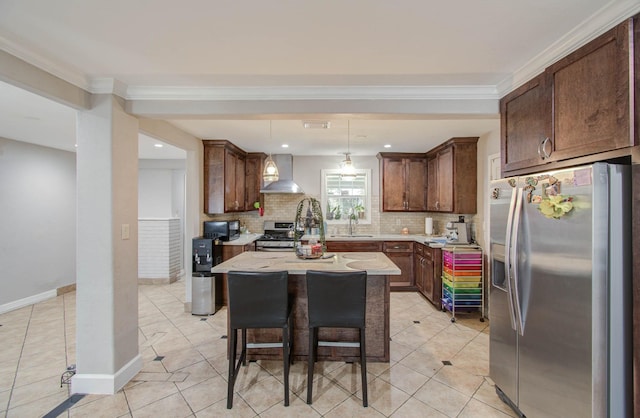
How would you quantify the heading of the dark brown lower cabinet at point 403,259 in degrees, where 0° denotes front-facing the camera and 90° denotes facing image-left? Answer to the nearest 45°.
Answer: approximately 0°

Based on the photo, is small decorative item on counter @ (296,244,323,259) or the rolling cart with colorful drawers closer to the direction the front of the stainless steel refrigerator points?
the small decorative item on counter

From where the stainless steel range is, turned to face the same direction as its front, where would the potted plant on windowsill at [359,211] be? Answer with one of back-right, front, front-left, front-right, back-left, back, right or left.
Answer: left

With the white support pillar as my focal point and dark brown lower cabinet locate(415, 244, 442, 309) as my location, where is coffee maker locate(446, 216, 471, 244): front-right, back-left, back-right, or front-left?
back-left

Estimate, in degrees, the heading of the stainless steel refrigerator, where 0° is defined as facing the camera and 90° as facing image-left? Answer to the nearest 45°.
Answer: approximately 45°

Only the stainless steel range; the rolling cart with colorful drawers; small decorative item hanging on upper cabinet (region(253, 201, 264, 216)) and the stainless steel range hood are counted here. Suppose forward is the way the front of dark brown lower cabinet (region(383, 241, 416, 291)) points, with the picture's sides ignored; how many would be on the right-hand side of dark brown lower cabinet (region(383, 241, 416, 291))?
3

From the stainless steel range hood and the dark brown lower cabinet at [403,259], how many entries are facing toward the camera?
2

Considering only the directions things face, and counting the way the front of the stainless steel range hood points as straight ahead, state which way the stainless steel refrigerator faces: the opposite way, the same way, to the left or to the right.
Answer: to the right

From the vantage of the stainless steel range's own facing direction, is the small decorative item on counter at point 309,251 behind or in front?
in front
